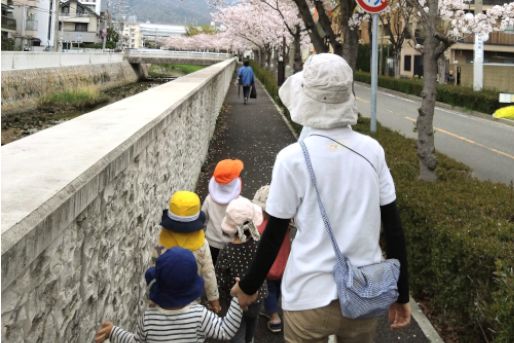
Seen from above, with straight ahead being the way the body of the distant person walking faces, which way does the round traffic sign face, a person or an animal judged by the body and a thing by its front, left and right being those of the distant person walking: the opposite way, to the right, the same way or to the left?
the opposite way

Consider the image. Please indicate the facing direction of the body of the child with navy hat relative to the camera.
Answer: away from the camera

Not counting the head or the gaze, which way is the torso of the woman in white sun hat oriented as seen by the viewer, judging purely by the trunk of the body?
away from the camera

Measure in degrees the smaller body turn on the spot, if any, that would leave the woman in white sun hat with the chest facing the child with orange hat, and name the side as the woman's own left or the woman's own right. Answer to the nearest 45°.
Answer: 0° — they already face them

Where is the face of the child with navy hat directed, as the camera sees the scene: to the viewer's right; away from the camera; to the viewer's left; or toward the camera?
away from the camera

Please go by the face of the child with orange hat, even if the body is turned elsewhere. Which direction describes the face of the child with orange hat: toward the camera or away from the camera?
away from the camera

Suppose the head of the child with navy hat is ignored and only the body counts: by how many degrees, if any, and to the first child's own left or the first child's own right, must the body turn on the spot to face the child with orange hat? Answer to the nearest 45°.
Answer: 0° — they already face them

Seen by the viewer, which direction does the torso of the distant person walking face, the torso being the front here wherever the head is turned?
away from the camera

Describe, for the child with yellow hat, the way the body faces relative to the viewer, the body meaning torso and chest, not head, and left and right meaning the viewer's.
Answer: facing away from the viewer
